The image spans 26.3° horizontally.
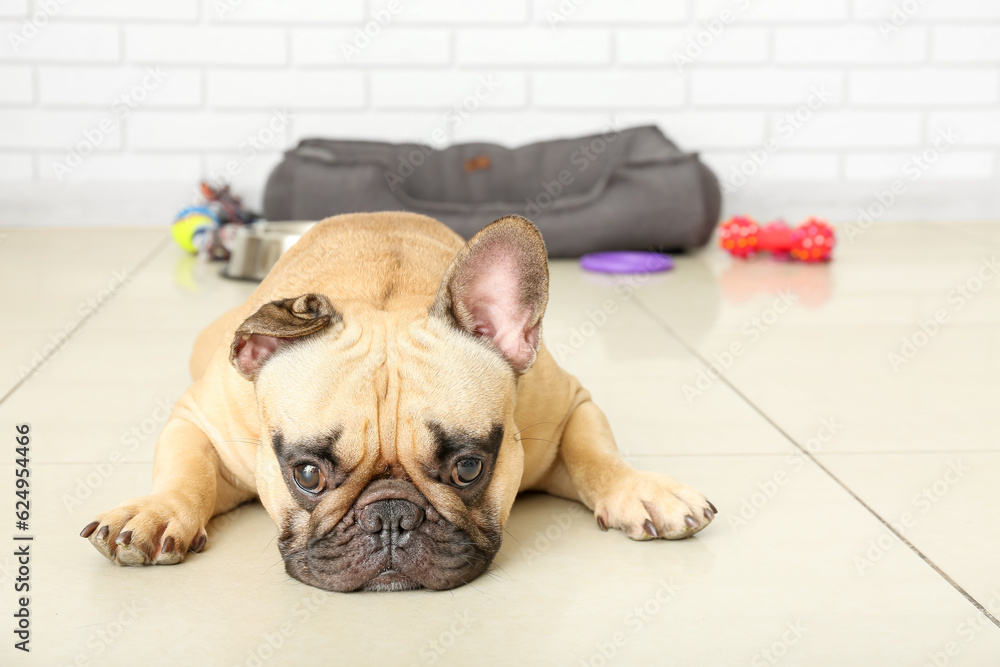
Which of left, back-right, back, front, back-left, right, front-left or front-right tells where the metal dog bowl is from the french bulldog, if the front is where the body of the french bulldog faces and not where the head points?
back

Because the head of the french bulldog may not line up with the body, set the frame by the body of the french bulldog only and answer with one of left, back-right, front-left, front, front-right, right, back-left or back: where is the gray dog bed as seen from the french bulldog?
back

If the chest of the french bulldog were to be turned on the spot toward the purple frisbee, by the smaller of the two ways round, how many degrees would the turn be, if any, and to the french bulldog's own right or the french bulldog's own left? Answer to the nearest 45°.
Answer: approximately 180°

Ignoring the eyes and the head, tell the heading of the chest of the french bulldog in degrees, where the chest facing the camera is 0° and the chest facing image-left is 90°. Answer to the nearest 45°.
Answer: approximately 0°

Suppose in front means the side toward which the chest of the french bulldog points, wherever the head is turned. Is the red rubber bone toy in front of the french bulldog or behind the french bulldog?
behind

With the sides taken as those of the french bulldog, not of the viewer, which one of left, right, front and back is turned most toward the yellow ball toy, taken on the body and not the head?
back
